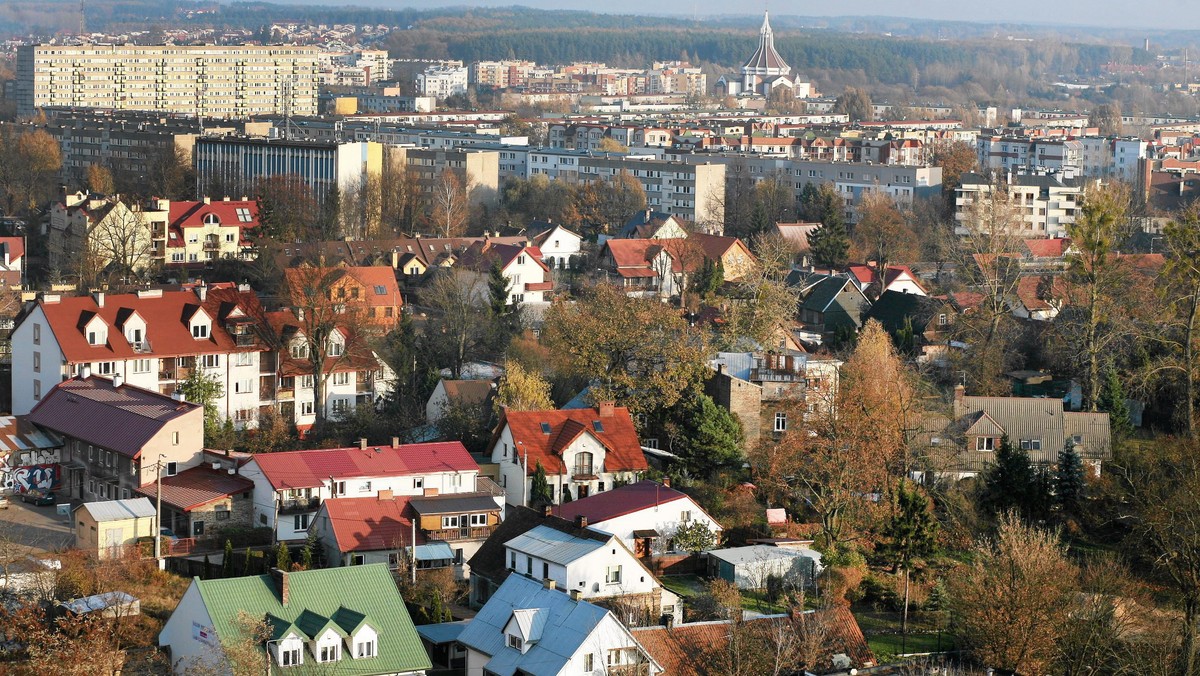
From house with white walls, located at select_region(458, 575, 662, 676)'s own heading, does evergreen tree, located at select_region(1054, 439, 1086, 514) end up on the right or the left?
on its left

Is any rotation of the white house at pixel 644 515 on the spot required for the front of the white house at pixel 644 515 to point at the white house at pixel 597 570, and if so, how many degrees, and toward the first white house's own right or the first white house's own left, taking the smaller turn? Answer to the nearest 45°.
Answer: approximately 45° to the first white house's own right

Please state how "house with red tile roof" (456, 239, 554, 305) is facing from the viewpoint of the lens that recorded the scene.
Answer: facing the viewer and to the right of the viewer

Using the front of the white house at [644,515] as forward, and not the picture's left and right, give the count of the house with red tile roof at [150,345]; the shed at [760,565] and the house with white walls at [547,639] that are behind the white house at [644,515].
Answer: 1

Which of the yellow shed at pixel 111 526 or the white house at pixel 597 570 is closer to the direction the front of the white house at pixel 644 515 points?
the white house

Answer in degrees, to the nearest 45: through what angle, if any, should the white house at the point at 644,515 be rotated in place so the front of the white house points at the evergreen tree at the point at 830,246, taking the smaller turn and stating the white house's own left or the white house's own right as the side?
approximately 135° to the white house's own left

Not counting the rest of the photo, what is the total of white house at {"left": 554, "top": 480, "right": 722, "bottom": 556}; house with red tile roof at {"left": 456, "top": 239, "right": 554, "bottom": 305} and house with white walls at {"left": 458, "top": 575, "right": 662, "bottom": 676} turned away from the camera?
0

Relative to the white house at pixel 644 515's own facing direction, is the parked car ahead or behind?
behind

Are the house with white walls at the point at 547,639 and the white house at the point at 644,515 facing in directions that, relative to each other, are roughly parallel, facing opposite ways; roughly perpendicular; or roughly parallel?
roughly parallel

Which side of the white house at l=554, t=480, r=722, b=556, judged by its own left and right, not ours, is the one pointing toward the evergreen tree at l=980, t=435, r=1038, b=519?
left

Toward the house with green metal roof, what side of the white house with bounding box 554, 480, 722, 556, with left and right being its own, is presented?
right
